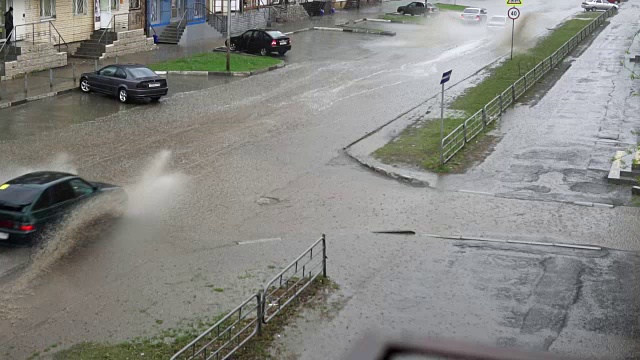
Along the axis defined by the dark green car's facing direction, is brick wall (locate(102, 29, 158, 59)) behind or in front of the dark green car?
in front

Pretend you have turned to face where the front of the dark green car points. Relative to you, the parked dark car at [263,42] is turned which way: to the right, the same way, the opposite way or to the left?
to the left

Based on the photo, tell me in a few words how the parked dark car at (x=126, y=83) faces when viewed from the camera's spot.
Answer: facing away from the viewer and to the left of the viewer

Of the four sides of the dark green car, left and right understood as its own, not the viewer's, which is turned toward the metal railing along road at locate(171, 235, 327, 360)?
right

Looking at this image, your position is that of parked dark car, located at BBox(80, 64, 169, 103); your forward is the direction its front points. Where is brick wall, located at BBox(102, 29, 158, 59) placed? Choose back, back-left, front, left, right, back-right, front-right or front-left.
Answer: front-right

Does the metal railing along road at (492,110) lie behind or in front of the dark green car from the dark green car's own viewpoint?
in front

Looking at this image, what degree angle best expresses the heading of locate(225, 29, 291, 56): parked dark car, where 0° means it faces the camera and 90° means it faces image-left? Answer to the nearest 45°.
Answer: approximately 135°

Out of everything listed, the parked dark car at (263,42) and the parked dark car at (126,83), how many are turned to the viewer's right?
0

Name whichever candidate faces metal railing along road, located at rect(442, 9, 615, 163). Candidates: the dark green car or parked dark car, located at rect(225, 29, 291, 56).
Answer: the dark green car

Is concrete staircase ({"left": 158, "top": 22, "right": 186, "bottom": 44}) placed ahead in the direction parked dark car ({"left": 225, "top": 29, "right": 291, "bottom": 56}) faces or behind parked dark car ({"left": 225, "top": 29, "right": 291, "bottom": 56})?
ahead
